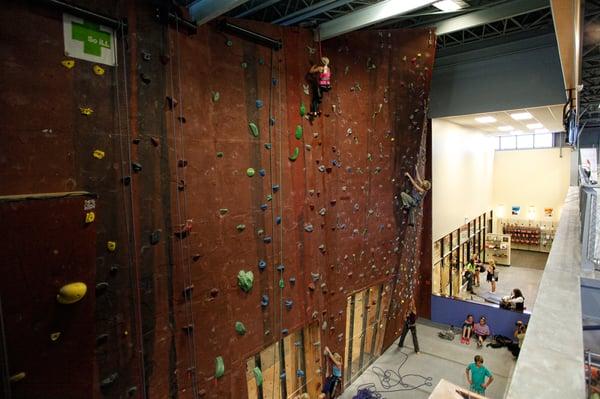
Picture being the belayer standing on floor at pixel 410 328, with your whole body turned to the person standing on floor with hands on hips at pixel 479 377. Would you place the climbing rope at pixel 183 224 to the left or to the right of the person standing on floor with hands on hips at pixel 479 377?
right

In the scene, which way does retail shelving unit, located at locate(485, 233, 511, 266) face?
toward the camera

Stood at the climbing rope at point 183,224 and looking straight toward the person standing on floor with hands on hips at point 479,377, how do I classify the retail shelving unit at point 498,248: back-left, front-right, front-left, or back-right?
front-left

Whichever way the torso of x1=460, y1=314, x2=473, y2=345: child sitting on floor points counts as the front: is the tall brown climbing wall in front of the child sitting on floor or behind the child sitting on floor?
in front

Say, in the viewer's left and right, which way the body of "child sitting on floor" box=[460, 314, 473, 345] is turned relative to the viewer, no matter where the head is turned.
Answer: facing the viewer and to the left of the viewer

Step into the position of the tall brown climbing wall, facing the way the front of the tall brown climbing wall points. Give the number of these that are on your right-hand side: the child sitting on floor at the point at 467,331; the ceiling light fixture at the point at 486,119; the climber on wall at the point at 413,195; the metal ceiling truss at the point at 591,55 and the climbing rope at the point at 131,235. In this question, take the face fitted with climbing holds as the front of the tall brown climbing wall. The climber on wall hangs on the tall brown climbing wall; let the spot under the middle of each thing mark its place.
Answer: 1

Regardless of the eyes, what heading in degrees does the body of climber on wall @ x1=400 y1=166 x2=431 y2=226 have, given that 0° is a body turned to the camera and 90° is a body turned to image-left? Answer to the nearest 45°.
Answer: approximately 90°

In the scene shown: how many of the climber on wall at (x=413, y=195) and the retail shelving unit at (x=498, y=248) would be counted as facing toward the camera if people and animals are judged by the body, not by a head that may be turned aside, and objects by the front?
1

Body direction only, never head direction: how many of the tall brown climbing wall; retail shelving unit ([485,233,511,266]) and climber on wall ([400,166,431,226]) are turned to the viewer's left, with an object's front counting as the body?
1

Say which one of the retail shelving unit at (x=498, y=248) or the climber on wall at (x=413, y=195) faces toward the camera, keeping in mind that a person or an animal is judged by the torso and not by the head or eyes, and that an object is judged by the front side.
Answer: the retail shelving unit

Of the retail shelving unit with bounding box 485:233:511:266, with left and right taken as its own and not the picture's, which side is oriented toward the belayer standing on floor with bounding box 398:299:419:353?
front
